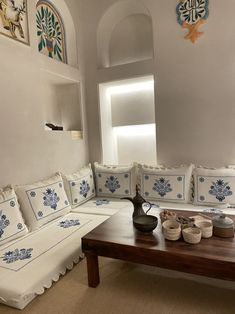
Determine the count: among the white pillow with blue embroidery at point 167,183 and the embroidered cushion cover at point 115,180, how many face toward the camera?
2

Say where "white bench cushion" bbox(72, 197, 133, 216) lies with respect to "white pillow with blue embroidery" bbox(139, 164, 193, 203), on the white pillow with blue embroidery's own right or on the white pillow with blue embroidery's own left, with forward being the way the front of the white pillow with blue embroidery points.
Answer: on the white pillow with blue embroidery's own right

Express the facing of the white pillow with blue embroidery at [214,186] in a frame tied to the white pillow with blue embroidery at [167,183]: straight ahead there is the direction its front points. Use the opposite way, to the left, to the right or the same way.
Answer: the same way

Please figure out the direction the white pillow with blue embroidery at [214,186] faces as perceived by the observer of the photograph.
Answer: facing the viewer

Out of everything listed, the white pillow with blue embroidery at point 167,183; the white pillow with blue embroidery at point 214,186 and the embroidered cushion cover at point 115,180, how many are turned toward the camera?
3

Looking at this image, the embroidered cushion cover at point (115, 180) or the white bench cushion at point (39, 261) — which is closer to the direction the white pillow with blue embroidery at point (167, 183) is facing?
the white bench cushion

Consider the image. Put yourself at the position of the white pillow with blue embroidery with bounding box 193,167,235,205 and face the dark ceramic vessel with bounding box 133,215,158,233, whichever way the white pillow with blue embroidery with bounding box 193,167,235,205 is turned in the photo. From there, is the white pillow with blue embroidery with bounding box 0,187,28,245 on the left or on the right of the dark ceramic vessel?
right

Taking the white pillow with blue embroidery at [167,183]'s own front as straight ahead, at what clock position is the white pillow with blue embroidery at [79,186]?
the white pillow with blue embroidery at [79,186] is roughly at 3 o'clock from the white pillow with blue embroidery at [167,183].

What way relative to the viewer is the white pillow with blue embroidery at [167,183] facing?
toward the camera

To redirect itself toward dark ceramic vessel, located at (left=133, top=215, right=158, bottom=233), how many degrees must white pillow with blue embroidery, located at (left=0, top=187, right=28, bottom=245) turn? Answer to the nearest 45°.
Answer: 0° — it already faces it

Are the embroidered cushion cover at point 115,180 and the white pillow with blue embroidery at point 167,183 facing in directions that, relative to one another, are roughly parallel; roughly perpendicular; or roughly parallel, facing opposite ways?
roughly parallel

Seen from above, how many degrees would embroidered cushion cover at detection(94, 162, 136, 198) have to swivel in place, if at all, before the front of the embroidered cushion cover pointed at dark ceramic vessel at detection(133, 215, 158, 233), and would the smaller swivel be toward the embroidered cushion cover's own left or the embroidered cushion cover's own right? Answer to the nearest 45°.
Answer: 0° — it already faces it

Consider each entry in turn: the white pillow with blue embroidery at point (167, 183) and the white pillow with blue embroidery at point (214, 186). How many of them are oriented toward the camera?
2

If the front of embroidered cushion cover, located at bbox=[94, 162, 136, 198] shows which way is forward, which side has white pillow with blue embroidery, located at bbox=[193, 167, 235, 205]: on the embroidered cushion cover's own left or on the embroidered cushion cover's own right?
on the embroidered cushion cover's own left

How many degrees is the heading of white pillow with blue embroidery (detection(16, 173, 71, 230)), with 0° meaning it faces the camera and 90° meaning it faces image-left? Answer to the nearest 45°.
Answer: approximately 315°

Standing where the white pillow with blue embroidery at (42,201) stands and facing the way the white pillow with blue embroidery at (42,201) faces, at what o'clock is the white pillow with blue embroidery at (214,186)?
the white pillow with blue embroidery at (214,186) is roughly at 11 o'clock from the white pillow with blue embroidery at (42,201).
